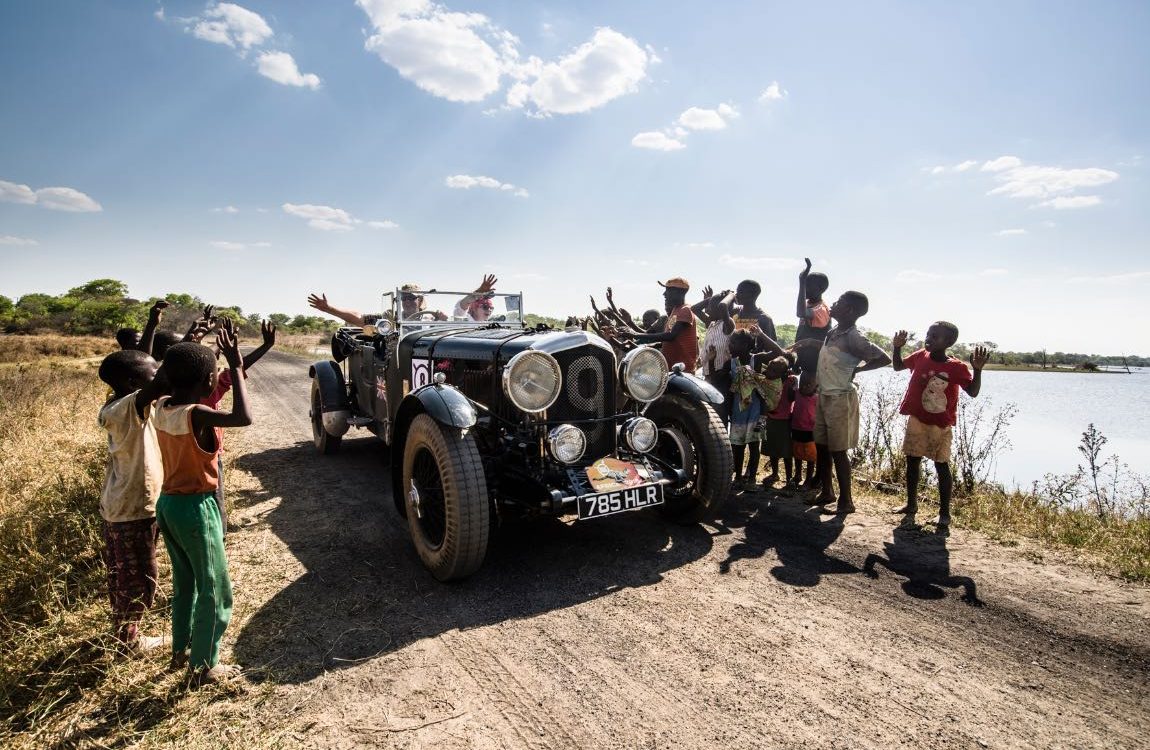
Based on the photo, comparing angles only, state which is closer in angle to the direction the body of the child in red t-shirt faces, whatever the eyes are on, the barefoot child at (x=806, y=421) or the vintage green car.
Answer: the vintage green car

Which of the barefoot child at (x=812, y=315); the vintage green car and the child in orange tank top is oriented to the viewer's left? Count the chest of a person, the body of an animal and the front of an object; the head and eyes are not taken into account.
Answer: the barefoot child

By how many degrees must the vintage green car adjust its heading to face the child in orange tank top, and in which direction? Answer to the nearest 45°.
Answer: approximately 90° to its right

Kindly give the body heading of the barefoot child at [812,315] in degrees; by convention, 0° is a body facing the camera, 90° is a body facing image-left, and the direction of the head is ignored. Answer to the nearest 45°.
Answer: approximately 90°

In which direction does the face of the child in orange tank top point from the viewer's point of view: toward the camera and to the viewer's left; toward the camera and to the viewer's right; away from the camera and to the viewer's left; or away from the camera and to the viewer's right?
away from the camera and to the viewer's right

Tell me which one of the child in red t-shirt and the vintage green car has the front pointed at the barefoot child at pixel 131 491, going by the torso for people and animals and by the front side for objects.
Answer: the child in red t-shirt

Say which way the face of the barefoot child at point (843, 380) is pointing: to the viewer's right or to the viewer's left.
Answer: to the viewer's left

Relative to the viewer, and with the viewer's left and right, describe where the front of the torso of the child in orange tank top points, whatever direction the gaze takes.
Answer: facing away from the viewer and to the right of the viewer
